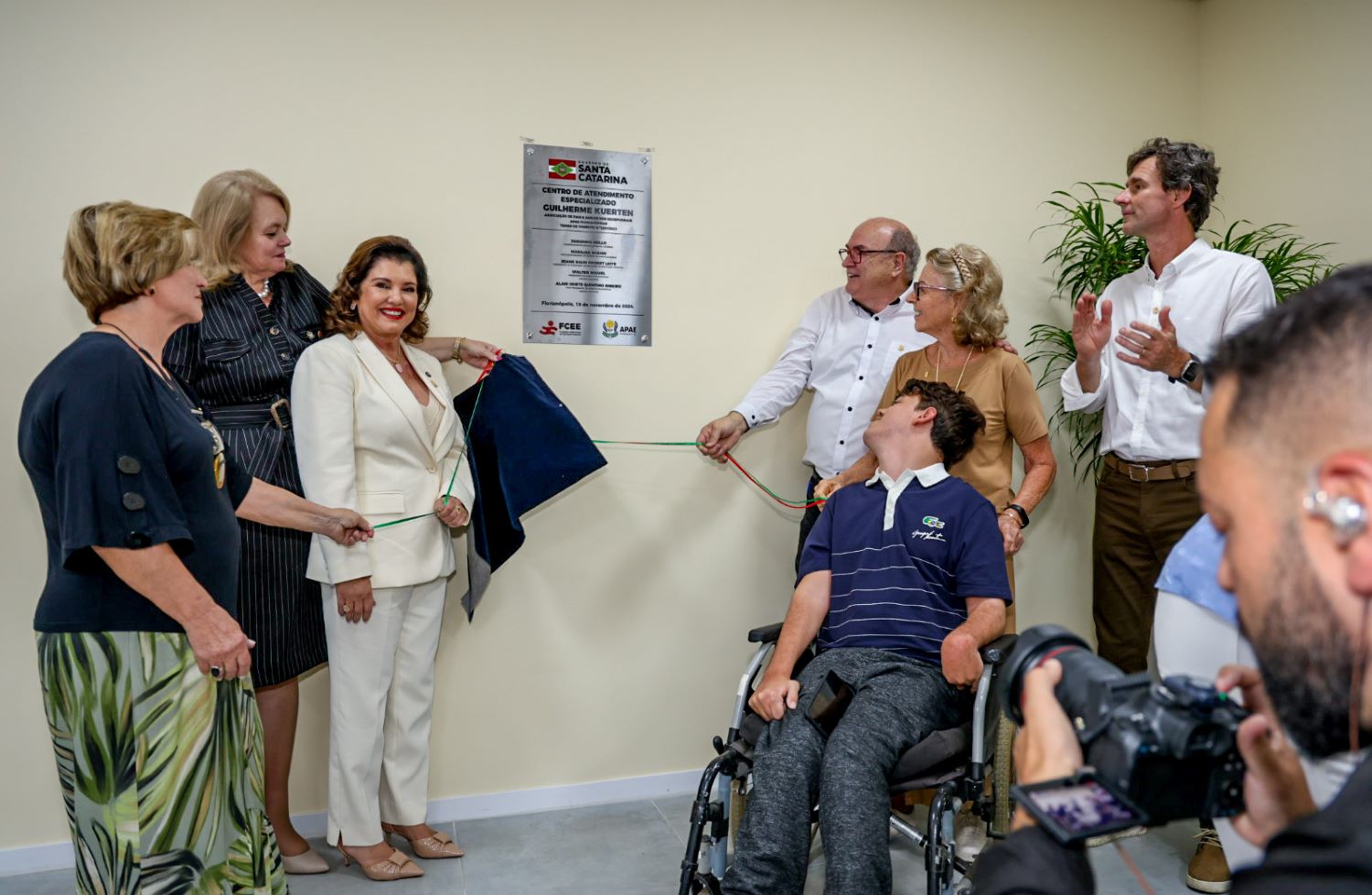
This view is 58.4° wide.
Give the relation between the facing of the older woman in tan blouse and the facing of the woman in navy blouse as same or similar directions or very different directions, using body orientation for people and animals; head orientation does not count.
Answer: very different directions

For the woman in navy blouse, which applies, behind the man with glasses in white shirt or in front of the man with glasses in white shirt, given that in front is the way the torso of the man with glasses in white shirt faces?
in front

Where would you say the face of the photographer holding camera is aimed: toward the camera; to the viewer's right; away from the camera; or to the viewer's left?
to the viewer's left

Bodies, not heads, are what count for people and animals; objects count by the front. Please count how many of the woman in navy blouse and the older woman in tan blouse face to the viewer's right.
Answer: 1

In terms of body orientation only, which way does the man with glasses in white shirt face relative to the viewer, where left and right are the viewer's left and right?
facing the viewer and to the left of the viewer

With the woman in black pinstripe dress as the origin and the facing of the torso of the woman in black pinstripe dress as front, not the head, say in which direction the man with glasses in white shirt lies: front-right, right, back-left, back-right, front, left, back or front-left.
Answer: front-left

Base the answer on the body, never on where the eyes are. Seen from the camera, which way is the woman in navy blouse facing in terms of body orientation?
to the viewer's right

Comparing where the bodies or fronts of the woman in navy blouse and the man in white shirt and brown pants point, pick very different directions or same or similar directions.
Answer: very different directions

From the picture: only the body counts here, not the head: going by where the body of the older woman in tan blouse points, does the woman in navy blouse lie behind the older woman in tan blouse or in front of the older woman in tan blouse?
in front

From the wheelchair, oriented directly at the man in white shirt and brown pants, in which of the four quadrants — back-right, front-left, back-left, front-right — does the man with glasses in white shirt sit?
front-left

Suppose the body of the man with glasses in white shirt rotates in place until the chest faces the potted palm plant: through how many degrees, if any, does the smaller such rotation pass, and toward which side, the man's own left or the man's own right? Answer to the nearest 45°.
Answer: approximately 180°

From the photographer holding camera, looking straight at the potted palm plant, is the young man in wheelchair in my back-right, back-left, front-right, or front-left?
front-left

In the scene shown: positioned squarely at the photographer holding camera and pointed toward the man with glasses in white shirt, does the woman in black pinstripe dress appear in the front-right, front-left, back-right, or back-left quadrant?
front-left

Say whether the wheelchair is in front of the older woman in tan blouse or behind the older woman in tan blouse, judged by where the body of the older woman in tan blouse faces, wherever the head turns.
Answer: in front

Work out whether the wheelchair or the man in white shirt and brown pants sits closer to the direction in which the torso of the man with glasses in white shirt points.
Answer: the wheelchair

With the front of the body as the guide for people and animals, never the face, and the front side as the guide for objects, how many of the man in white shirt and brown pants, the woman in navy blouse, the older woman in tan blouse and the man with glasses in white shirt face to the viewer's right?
1
